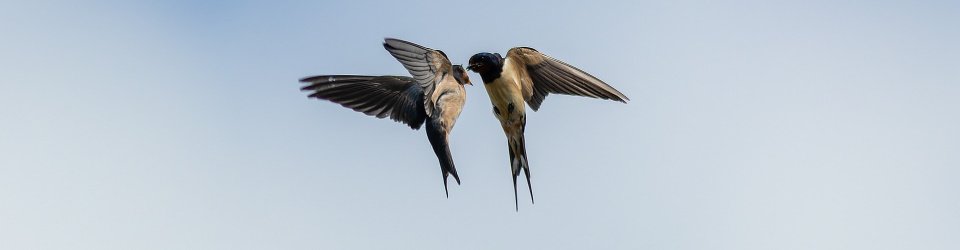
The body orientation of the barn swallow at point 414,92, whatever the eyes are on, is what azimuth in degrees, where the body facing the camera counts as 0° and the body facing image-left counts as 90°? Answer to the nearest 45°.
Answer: approximately 270°

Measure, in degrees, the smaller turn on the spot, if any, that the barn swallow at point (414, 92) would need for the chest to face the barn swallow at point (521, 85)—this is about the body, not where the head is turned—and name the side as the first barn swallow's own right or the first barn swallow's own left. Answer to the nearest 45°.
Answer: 0° — it already faces it
